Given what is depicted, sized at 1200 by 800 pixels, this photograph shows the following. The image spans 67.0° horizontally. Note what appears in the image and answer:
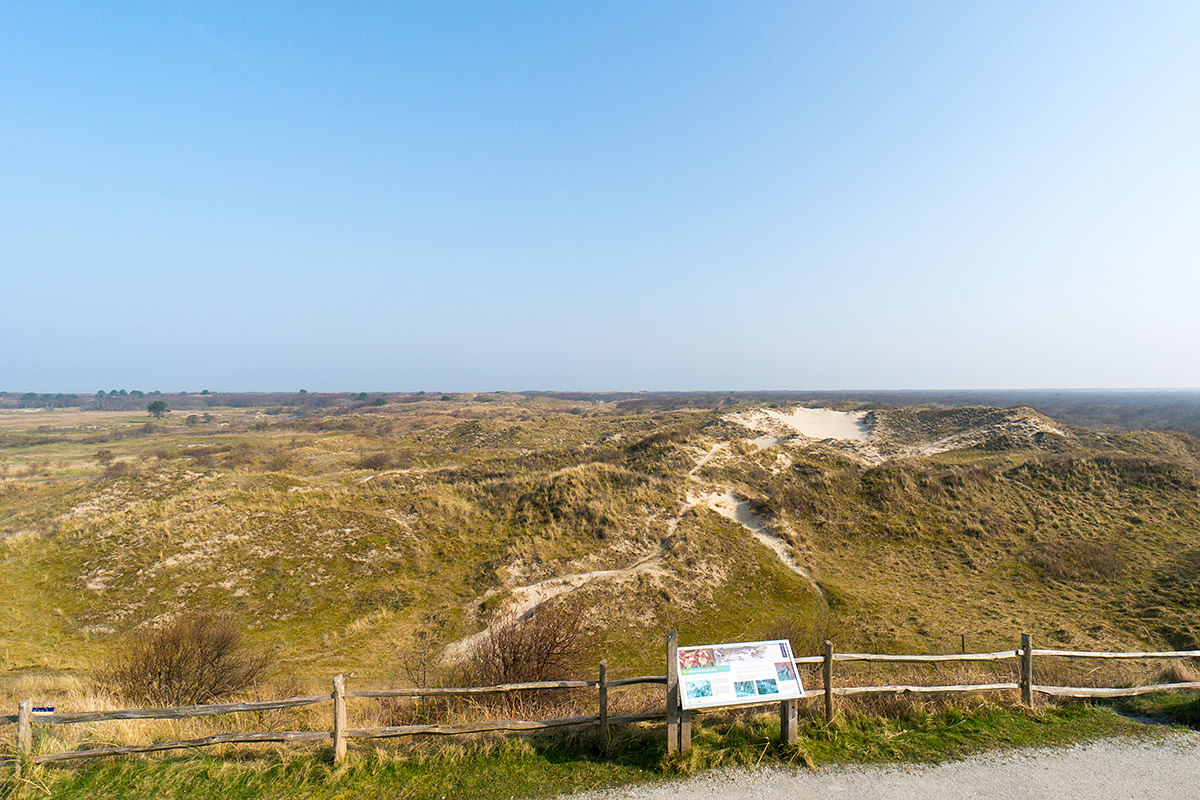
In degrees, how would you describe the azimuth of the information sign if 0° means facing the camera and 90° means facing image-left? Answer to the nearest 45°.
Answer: approximately 0°

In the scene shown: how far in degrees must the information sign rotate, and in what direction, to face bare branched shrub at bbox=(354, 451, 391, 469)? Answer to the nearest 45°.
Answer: approximately 135° to its right

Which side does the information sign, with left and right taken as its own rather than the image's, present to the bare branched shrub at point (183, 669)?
right

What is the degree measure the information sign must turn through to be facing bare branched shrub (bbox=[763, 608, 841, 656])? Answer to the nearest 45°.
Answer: approximately 180°

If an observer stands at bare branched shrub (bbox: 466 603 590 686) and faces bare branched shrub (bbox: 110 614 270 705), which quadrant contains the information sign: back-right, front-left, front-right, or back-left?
back-left

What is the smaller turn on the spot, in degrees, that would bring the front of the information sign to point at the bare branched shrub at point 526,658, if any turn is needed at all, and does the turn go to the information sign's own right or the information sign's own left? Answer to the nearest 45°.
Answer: approximately 135° to the information sign's own right
